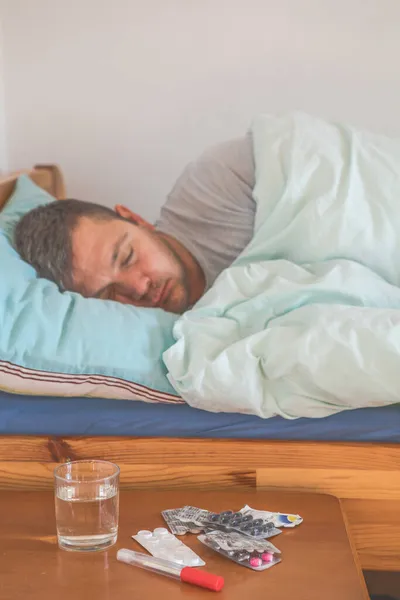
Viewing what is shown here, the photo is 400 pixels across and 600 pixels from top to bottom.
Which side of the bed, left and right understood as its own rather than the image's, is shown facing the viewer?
right
